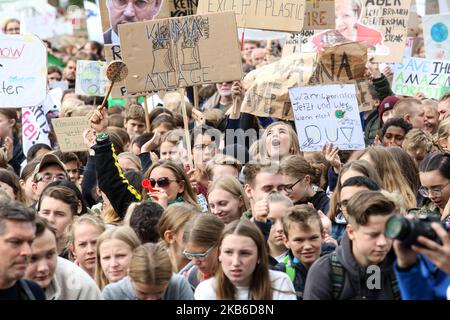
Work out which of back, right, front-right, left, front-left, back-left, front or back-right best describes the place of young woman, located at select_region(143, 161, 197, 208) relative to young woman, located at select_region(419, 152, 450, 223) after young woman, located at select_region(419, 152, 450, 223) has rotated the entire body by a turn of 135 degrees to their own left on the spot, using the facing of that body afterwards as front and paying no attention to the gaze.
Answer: back

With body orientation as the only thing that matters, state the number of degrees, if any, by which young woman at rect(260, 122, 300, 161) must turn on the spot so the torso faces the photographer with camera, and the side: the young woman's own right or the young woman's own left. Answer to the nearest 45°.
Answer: approximately 45° to the young woman's own left

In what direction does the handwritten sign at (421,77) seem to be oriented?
toward the camera

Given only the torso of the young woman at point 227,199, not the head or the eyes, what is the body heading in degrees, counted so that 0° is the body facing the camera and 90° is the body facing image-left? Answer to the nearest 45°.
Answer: approximately 45°

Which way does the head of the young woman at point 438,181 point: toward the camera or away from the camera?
toward the camera

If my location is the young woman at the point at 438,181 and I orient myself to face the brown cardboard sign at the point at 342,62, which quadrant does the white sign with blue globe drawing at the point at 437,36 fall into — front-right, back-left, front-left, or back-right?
front-right

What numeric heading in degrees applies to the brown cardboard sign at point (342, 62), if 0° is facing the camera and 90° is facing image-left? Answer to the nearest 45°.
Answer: approximately 0°

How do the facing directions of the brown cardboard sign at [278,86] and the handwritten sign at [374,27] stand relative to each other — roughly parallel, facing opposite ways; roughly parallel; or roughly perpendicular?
roughly parallel

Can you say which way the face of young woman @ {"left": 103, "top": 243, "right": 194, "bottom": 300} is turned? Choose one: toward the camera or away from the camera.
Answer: toward the camera

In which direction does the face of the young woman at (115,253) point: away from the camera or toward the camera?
toward the camera

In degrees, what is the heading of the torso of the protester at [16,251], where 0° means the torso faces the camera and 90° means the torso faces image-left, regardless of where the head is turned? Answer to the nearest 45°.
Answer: approximately 315°

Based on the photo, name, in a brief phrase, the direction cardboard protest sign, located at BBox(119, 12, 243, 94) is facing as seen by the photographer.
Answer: facing the viewer

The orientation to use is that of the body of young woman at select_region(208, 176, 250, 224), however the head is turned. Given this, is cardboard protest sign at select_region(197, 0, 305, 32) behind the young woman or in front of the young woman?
behind

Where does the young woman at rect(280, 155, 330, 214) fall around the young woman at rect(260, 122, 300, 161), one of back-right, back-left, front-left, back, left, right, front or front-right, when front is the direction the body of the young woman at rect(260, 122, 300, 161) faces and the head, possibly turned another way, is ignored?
front-left

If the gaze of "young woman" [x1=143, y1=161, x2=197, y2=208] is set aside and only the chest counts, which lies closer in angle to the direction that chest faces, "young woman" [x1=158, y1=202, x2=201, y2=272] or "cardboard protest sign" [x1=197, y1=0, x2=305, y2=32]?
the young woman

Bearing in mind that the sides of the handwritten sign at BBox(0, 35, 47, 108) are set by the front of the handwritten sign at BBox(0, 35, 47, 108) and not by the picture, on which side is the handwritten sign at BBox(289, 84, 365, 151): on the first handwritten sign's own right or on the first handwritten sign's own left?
on the first handwritten sign's own left
